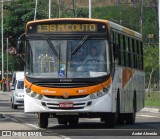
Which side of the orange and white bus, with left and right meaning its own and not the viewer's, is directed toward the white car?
back

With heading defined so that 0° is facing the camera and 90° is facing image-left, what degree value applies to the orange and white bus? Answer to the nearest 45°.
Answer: approximately 0°
